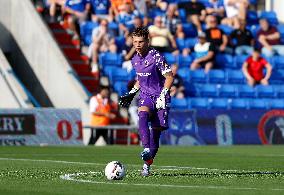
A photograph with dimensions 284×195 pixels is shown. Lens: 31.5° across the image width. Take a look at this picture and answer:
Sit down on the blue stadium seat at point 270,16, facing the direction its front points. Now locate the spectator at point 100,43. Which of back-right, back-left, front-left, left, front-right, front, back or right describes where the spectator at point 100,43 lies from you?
front-right

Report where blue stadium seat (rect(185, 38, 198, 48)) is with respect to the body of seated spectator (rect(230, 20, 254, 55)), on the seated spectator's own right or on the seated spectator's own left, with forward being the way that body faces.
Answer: on the seated spectator's own right

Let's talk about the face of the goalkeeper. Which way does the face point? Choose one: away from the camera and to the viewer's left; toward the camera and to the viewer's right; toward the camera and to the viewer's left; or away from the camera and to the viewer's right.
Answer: toward the camera and to the viewer's left

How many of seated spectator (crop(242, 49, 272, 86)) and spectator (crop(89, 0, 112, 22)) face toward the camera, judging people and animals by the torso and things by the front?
2

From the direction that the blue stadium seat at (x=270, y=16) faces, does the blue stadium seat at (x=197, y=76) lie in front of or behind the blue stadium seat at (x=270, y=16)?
in front

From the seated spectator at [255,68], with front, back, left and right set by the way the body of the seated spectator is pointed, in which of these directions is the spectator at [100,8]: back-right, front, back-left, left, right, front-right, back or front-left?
right

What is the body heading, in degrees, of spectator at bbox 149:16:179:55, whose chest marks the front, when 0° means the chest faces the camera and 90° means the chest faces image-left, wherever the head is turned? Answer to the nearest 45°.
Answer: approximately 0°

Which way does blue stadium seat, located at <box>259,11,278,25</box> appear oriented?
toward the camera

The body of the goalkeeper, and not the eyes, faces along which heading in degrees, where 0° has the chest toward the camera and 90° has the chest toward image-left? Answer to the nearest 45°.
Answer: approximately 45°

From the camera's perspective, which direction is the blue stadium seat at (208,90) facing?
toward the camera
